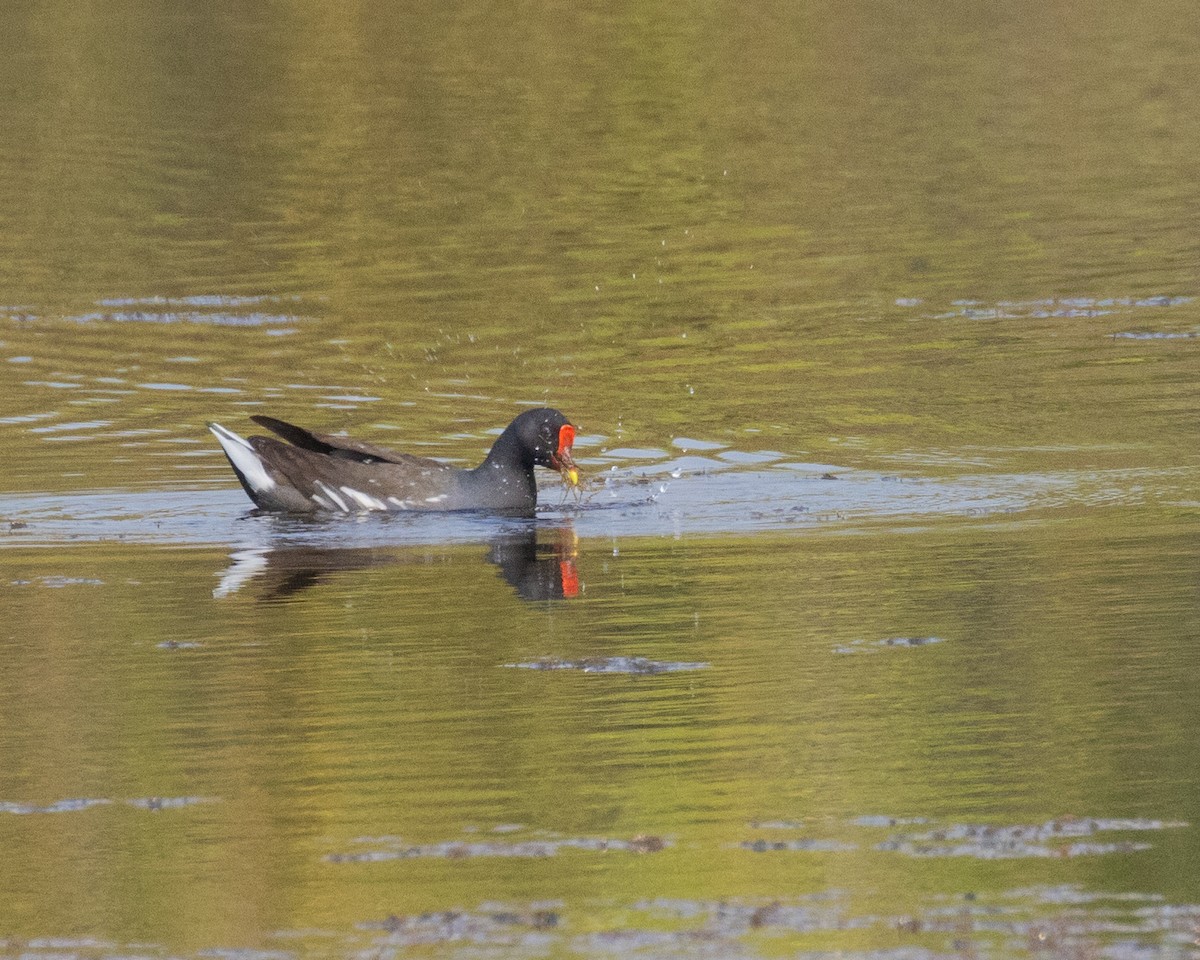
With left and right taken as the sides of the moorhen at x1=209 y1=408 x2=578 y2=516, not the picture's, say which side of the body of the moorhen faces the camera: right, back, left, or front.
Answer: right
